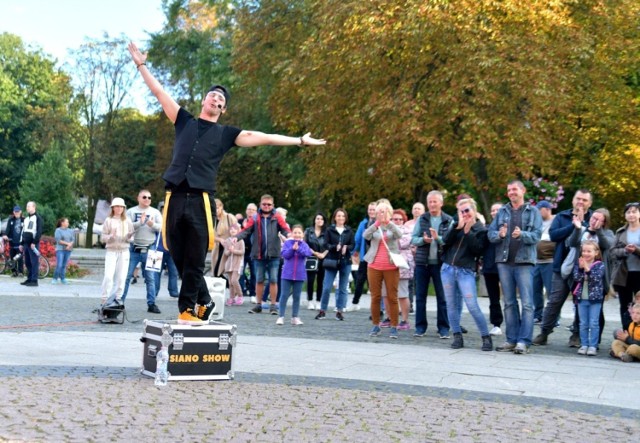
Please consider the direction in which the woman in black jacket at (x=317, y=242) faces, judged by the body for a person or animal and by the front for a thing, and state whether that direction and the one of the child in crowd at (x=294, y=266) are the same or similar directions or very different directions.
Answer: same or similar directions

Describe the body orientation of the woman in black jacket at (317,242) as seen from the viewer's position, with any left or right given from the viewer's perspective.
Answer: facing the viewer

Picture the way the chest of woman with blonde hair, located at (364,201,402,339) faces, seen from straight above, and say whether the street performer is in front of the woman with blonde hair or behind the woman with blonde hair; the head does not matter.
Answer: in front

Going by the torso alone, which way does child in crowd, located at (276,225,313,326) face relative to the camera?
toward the camera

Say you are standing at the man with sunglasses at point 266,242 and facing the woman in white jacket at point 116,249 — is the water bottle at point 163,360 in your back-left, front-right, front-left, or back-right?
front-left

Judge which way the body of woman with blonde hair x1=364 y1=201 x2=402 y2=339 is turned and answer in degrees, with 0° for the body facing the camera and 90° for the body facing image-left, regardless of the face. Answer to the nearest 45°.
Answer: approximately 0°

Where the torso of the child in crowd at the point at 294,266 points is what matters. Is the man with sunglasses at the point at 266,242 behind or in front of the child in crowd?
behind

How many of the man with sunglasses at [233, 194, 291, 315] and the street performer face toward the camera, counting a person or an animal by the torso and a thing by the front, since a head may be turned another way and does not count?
2

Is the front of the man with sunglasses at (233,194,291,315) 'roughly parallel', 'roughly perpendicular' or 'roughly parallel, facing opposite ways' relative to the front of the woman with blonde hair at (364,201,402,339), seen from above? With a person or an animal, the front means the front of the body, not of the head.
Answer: roughly parallel

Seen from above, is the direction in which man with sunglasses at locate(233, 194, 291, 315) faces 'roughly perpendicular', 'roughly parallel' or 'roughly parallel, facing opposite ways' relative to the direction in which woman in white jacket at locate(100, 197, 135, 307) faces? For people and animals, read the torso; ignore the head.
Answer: roughly parallel

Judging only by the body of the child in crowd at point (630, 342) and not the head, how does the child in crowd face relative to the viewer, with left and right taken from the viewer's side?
facing the viewer and to the left of the viewer

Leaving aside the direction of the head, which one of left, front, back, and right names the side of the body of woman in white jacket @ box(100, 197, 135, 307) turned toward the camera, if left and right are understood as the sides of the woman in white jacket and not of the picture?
front

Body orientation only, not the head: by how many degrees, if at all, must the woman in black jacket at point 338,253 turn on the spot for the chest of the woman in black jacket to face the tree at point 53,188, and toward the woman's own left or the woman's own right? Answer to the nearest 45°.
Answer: approximately 135° to the woman's own right

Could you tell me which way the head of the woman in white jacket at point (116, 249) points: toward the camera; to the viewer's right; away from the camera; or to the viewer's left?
toward the camera

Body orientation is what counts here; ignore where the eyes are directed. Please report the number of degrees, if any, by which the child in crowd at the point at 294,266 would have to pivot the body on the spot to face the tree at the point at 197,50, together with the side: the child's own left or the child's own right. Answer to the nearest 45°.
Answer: approximately 180°
